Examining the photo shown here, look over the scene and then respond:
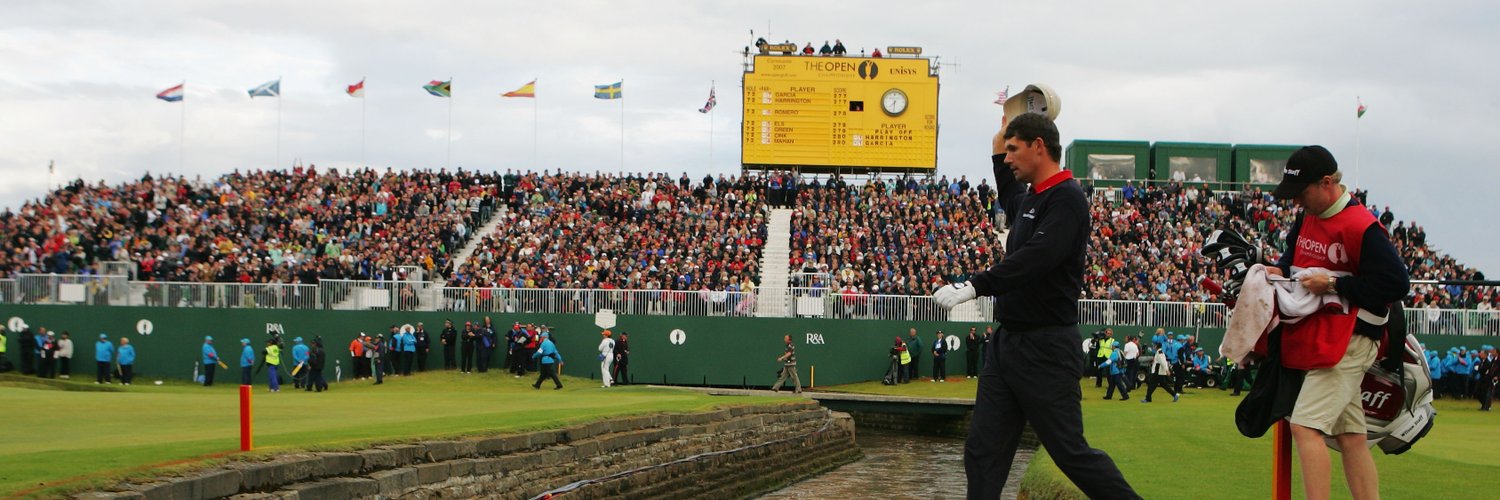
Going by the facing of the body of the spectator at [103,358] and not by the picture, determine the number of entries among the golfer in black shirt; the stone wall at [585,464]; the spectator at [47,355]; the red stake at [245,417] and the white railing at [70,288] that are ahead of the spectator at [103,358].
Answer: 3

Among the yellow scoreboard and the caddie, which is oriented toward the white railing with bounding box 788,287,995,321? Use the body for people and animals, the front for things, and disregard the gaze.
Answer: the yellow scoreboard

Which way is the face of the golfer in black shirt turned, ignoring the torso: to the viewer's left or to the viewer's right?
to the viewer's left

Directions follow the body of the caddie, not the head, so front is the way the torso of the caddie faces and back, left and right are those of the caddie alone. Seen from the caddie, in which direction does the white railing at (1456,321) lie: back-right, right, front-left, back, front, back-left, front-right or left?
back-right

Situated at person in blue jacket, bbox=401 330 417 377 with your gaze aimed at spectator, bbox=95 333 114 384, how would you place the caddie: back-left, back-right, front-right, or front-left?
back-left

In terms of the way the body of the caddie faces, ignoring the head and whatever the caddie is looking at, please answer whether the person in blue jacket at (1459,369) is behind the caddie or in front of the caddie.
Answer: behind

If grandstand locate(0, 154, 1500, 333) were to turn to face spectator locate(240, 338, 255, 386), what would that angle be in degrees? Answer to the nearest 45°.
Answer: approximately 45° to its right

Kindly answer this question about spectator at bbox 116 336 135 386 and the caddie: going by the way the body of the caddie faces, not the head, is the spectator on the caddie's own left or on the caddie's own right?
on the caddie's own right

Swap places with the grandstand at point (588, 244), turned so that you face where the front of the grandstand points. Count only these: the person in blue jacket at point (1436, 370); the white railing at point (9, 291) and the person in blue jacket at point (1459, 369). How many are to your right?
1
